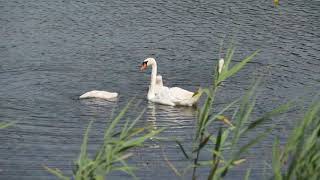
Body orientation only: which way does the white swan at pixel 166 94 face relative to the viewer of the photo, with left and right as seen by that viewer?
facing to the left of the viewer

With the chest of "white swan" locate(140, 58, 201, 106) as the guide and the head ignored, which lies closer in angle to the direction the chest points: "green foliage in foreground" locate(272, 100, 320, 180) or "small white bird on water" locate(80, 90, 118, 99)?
the small white bird on water

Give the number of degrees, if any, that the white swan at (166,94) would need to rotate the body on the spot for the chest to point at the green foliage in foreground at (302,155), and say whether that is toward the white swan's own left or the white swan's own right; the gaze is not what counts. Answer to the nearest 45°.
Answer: approximately 90° to the white swan's own left

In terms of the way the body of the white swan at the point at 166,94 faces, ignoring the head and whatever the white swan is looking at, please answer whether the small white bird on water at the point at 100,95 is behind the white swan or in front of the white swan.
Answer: in front

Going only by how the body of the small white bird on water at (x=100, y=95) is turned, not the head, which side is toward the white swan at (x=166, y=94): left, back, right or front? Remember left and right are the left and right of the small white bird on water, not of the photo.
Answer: back

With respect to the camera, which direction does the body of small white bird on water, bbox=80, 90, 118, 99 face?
to the viewer's left

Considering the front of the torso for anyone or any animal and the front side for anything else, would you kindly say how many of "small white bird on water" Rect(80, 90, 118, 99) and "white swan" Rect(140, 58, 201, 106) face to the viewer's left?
2

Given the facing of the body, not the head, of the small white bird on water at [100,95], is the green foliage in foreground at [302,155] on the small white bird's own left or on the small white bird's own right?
on the small white bird's own left
